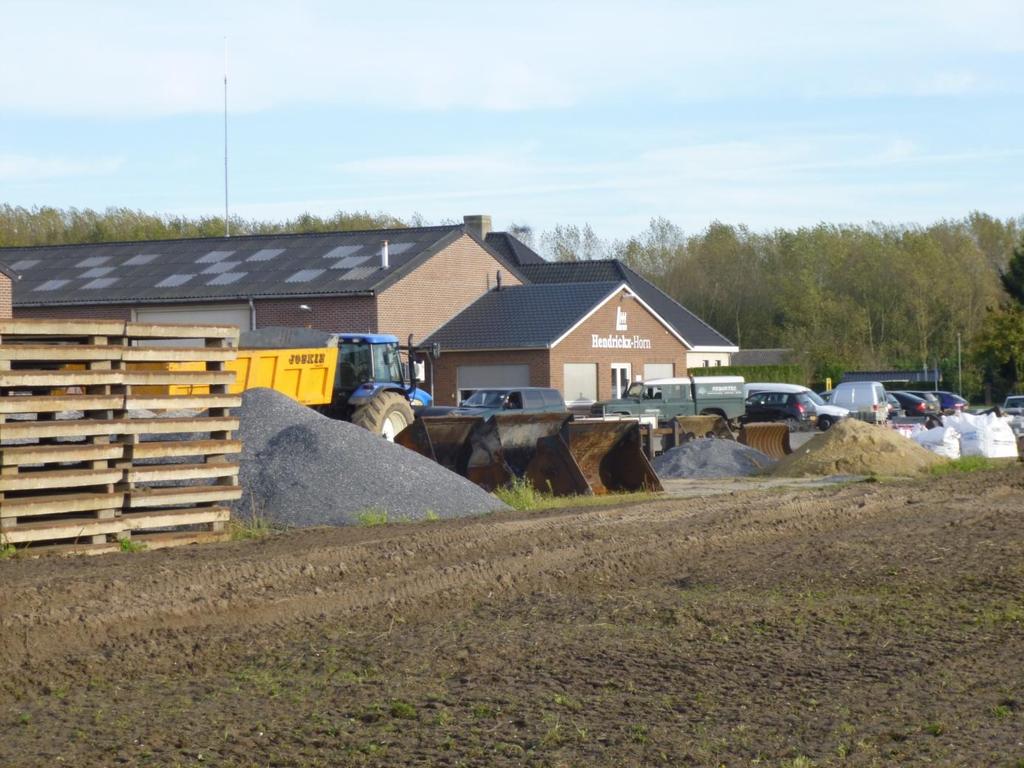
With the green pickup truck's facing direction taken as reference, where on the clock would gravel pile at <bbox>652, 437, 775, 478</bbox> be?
The gravel pile is roughly at 9 o'clock from the green pickup truck.

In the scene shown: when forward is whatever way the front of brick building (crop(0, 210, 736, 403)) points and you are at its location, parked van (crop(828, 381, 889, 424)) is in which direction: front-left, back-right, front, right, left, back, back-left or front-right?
front-left

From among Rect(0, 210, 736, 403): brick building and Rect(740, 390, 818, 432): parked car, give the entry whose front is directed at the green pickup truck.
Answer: the brick building

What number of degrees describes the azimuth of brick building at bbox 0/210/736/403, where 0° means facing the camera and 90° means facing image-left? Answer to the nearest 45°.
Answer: approximately 315°

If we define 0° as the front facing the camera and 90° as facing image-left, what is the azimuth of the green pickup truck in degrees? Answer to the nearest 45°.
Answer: approximately 90°

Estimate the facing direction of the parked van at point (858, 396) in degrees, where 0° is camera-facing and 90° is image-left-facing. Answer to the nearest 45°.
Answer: approximately 135°

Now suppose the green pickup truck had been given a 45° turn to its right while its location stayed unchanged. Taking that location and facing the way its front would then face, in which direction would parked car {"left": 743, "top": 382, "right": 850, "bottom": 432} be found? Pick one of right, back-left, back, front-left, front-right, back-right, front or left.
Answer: right
